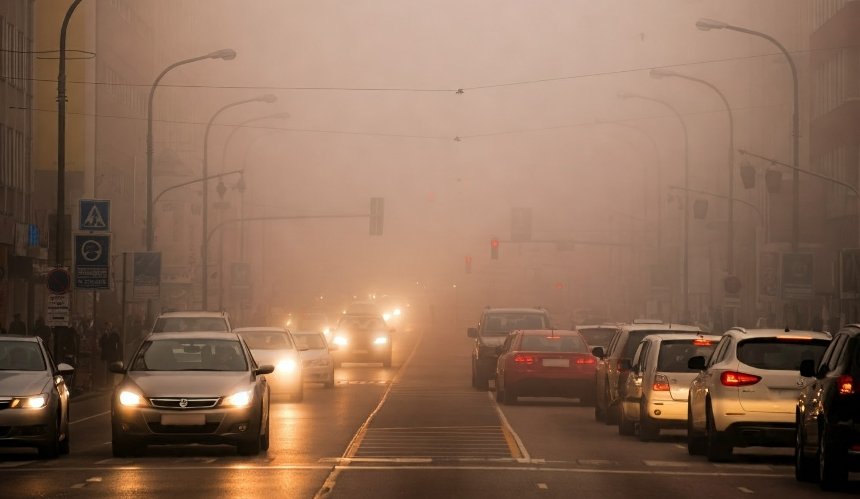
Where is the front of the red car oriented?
away from the camera

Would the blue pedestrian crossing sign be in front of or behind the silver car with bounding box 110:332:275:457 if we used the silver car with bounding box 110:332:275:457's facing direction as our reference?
behind

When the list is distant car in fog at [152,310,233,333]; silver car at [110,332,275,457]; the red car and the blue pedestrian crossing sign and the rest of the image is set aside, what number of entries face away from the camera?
1

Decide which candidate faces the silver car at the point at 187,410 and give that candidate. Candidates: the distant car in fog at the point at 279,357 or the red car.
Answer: the distant car in fog

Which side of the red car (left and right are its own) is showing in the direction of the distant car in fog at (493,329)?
front

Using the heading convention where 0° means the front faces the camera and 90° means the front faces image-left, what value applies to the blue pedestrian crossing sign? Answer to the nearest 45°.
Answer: approximately 0°

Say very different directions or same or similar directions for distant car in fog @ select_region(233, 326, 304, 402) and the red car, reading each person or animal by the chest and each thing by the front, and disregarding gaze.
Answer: very different directions
